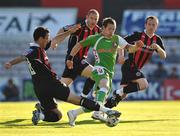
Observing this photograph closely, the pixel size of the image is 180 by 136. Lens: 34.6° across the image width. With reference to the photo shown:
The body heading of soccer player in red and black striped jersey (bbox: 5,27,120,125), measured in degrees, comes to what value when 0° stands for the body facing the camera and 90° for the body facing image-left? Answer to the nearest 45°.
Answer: approximately 270°

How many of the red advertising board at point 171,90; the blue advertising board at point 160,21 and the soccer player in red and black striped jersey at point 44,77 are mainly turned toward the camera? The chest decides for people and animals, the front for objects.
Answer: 2

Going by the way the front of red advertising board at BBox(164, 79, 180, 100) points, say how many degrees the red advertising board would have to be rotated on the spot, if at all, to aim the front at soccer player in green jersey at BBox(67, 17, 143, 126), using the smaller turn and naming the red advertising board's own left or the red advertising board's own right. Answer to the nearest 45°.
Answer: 0° — it already faces them

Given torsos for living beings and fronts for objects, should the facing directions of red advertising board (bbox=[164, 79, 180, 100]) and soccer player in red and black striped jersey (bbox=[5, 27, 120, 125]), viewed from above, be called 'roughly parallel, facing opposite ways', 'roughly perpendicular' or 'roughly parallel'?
roughly perpendicular

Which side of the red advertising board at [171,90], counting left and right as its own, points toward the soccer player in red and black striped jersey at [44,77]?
front

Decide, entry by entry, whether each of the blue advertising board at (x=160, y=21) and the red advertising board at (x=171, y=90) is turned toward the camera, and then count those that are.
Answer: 2

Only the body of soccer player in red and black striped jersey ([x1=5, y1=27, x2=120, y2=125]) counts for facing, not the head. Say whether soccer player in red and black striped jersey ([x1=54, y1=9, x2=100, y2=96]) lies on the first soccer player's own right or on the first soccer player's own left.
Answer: on the first soccer player's own left

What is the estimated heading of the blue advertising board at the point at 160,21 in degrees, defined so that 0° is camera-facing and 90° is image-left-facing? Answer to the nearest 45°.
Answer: approximately 0°

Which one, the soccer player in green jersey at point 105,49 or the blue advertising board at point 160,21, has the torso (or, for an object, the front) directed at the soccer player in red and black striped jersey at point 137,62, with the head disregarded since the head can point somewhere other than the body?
the blue advertising board

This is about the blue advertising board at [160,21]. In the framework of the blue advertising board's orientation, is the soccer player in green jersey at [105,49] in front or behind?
in front

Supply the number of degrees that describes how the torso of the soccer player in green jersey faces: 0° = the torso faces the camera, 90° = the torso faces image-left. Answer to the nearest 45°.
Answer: approximately 315°

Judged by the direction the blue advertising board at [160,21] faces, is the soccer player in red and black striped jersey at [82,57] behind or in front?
in front

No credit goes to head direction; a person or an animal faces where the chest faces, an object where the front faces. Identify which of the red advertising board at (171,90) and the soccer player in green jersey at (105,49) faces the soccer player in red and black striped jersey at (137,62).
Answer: the red advertising board
